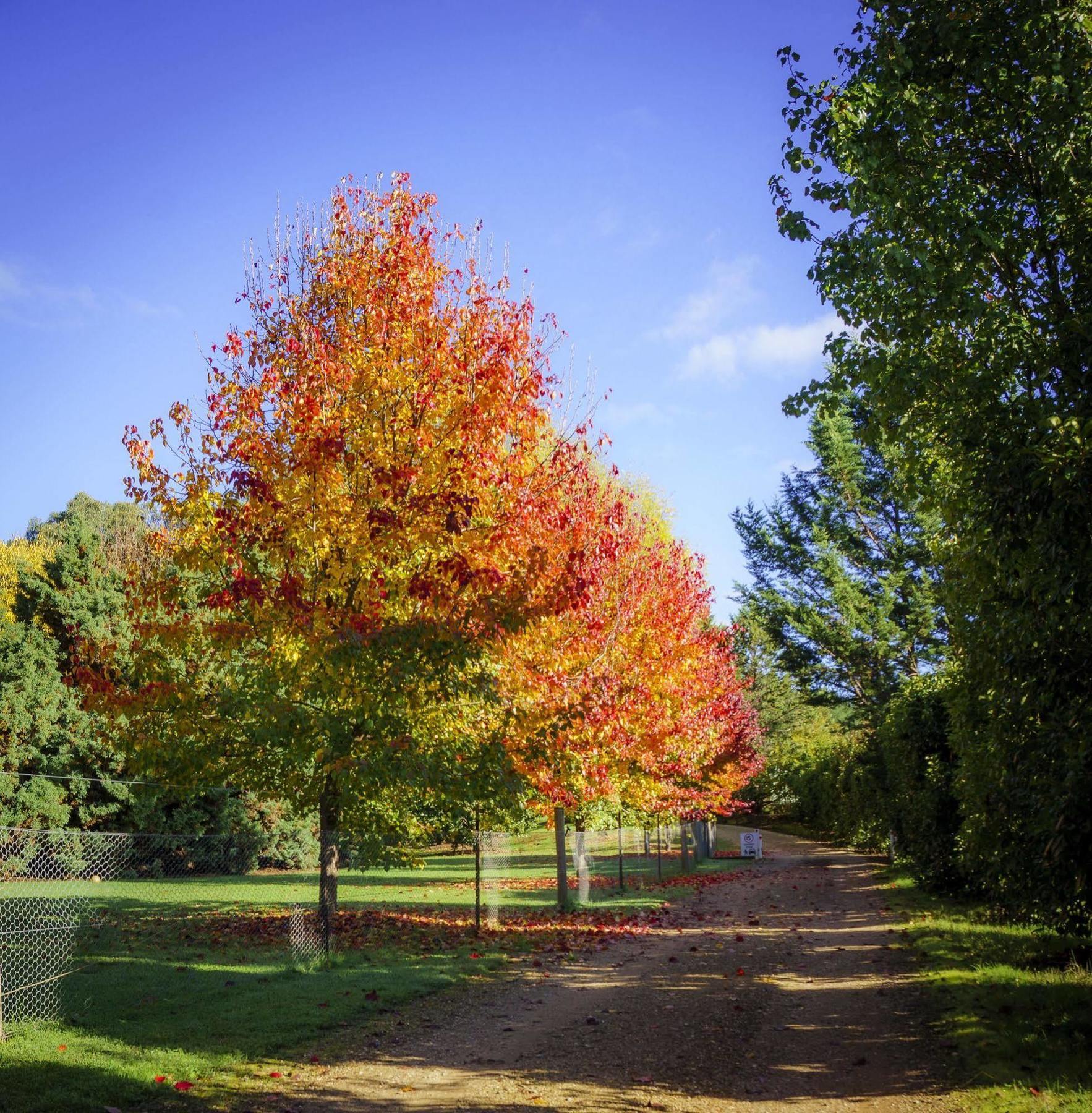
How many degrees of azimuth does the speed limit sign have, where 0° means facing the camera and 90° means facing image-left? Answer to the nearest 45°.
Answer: approximately 0°

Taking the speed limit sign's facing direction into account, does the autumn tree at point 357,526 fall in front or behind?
in front

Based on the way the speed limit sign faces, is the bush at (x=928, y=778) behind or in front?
in front

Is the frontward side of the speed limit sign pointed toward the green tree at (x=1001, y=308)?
yes
